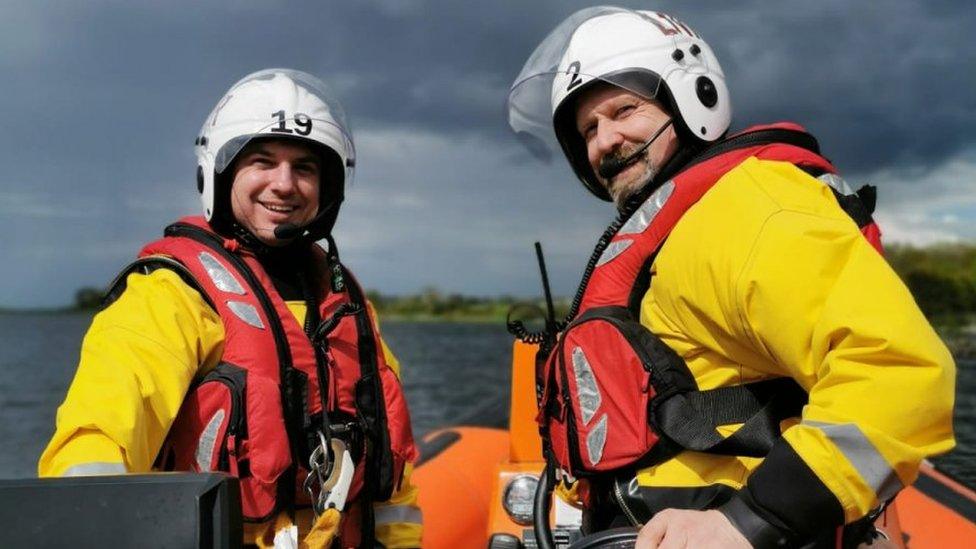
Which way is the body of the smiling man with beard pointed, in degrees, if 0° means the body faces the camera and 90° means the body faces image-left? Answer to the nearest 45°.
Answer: approximately 45°
